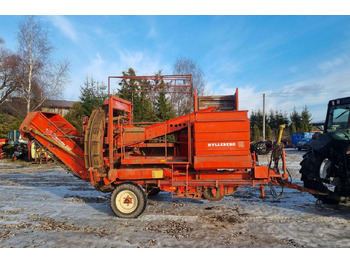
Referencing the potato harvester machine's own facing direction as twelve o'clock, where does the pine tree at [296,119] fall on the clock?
The pine tree is roughly at 10 o'clock from the potato harvester machine.

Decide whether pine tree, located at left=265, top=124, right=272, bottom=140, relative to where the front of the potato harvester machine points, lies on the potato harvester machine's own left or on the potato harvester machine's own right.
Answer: on the potato harvester machine's own left

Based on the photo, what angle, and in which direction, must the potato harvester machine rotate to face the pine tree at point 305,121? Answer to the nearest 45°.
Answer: approximately 45° to its left

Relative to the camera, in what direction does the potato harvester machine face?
facing to the right of the viewer
